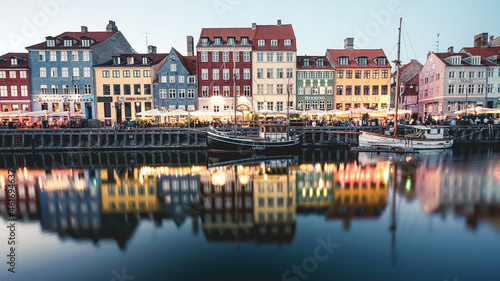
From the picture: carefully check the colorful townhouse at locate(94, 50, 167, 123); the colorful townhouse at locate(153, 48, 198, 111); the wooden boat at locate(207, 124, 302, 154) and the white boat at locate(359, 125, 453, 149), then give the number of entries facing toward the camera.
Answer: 2

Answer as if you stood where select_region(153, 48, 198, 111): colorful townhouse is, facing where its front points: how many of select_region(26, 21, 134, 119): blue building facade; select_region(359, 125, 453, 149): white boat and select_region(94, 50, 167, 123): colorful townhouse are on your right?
2

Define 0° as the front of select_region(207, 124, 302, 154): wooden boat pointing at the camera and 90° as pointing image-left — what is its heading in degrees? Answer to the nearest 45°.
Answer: approximately 90°

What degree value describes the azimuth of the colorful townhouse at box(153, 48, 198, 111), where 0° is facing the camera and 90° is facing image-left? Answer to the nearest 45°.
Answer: approximately 0°
